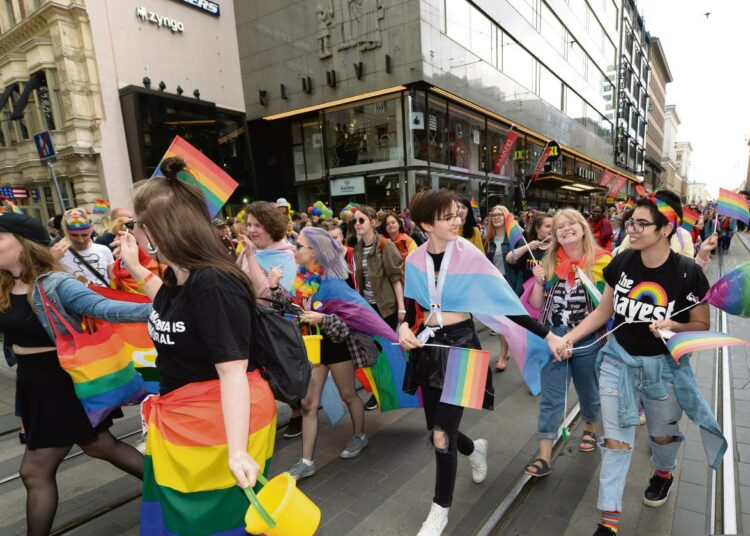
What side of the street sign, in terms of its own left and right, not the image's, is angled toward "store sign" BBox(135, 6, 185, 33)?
back

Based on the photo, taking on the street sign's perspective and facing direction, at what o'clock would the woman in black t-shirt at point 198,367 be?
The woman in black t-shirt is roughly at 12 o'clock from the street sign.

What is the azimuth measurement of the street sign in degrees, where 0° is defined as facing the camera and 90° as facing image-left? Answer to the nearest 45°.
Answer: approximately 0°

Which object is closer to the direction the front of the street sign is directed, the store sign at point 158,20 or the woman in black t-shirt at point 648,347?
the woman in black t-shirt

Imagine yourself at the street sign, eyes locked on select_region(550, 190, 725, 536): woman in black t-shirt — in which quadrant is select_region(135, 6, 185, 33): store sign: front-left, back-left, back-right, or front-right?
back-left

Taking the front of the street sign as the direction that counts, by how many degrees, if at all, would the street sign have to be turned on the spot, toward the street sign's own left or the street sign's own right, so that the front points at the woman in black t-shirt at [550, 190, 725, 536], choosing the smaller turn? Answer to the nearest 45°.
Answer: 0° — it already faces them
